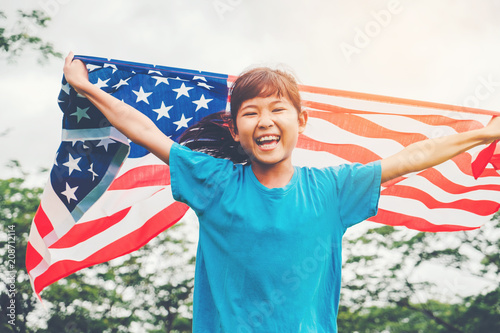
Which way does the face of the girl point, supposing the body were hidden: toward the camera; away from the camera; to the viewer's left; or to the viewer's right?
toward the camera

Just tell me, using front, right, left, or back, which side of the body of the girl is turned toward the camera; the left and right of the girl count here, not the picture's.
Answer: front

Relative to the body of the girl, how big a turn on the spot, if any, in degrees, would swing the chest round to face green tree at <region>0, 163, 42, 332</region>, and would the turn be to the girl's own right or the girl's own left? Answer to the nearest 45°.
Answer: approximately 135° to the girl's own right
